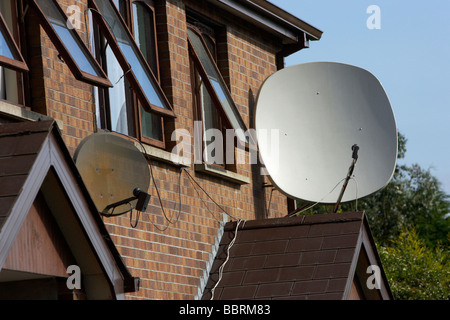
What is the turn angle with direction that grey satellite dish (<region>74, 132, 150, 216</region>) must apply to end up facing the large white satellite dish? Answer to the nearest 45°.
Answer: approximately 90° to its left

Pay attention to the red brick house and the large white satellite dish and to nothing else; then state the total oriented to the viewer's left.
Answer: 0

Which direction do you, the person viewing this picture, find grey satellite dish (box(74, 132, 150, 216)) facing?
facing the viewer and to the right of the viewer

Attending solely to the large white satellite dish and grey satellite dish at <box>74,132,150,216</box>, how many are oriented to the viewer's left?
0

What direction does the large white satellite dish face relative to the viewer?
toward the camera

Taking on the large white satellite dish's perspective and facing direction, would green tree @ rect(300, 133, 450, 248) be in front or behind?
behind

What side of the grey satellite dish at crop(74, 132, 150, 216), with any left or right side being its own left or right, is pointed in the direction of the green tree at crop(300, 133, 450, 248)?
left

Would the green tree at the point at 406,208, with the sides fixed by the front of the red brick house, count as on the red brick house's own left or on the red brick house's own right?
on the red brick house's own left
